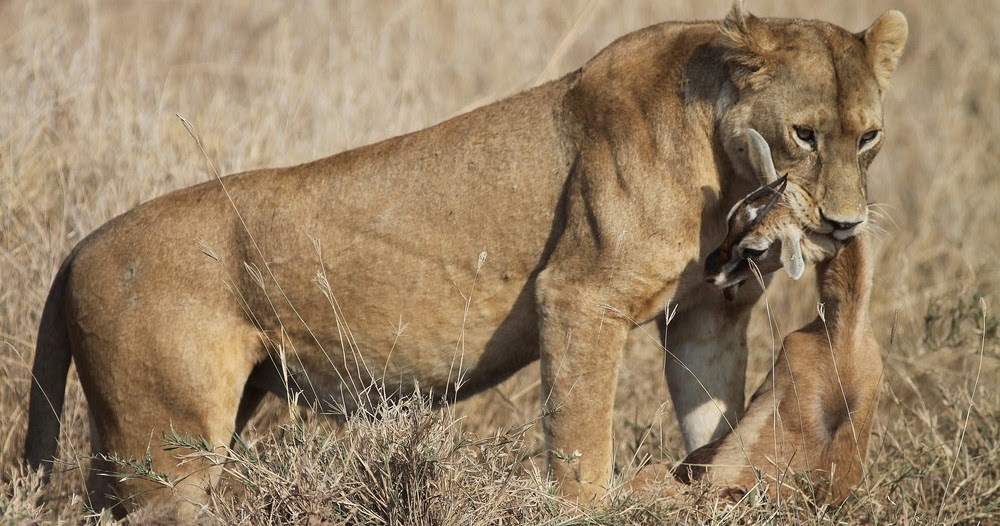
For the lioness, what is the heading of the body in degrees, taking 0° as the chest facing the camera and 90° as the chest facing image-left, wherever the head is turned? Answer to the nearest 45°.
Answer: approximately 270°
